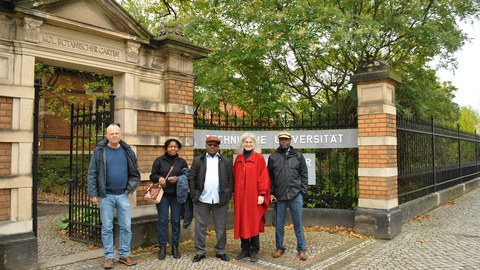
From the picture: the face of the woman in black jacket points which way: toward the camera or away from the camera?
toward the camera

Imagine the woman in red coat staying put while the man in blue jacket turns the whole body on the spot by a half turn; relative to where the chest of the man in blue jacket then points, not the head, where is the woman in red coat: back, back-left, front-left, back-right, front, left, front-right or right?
right

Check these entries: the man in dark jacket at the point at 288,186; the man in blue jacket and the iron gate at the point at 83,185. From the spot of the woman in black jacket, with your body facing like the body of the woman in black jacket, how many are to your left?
1

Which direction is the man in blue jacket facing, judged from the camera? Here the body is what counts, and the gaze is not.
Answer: toward the camera

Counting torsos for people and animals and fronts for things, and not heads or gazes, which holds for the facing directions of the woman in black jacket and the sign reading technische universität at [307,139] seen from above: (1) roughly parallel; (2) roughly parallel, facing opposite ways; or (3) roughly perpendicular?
roughly parallel

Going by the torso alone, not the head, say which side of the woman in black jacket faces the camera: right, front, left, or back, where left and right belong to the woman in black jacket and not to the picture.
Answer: front

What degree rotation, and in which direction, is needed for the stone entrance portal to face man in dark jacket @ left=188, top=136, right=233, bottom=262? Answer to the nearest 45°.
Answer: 0° — it already faces them

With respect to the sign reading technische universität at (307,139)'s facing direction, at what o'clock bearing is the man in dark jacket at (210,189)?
The man in dark jacket is roughly at 1 o'clock from the sign reading technische universität.

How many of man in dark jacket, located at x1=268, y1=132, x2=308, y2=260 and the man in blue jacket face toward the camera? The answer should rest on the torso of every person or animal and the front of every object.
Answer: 2

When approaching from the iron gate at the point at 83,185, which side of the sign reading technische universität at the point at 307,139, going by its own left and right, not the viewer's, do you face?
right

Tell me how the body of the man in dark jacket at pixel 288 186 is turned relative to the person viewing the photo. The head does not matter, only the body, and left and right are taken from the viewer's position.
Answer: facing the viewer

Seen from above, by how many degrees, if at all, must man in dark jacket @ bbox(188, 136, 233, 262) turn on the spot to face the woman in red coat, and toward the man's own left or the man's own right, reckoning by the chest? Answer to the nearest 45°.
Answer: approximately 90° to the man's own left

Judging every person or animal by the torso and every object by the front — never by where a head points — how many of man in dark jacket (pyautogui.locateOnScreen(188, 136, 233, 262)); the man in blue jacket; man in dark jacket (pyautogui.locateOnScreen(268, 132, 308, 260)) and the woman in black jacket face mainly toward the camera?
4

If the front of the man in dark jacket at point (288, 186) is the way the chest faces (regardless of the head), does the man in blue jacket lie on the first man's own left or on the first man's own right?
on the first man's own right
